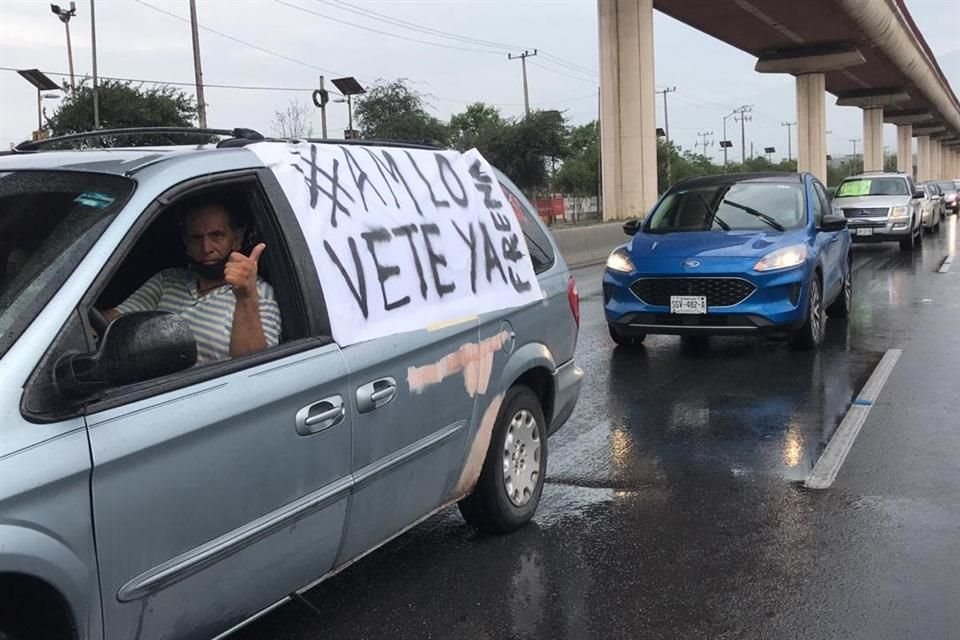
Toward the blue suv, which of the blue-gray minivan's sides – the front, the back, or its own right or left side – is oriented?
back

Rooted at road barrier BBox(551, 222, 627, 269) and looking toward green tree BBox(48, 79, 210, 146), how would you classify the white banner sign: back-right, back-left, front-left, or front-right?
back-left

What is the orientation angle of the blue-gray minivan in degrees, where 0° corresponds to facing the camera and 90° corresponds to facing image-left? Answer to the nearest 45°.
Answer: approximately 45°

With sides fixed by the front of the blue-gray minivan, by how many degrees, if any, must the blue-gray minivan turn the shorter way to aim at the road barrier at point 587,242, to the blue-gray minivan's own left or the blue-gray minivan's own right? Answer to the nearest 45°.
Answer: approximately 135° to the blue-gray minivan's own right

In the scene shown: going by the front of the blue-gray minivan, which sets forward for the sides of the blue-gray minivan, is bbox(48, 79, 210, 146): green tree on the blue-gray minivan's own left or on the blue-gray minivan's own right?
on the blue-gray minivan's own right

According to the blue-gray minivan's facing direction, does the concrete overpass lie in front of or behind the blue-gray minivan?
behind

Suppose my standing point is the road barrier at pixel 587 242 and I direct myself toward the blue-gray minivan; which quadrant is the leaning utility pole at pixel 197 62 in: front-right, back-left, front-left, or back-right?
back-right
